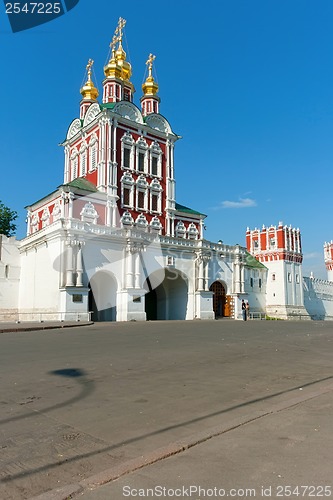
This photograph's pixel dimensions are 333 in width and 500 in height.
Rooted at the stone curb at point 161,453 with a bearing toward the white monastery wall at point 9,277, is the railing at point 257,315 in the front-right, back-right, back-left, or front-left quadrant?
front-right

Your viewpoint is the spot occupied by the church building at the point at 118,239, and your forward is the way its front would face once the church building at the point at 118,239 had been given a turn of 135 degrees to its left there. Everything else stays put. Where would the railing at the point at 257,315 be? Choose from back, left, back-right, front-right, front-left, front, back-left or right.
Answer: front-right

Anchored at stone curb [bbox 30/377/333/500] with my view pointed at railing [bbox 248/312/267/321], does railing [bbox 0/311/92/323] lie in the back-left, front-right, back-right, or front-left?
front-left

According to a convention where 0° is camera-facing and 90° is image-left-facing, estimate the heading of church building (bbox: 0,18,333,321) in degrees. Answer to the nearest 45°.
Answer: approximately 315°

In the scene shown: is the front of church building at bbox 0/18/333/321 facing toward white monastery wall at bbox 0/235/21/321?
no

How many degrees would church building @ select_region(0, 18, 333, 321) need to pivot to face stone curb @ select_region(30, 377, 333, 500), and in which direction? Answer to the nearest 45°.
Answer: approximately 45° to its right

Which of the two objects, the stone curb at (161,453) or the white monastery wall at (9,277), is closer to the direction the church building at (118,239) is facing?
the stone curb

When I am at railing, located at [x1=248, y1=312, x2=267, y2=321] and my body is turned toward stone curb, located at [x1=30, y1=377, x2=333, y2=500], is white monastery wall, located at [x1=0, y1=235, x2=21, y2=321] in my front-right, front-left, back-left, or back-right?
front-right

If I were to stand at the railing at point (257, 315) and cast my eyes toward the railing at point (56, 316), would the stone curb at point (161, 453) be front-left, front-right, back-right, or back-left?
front-left
